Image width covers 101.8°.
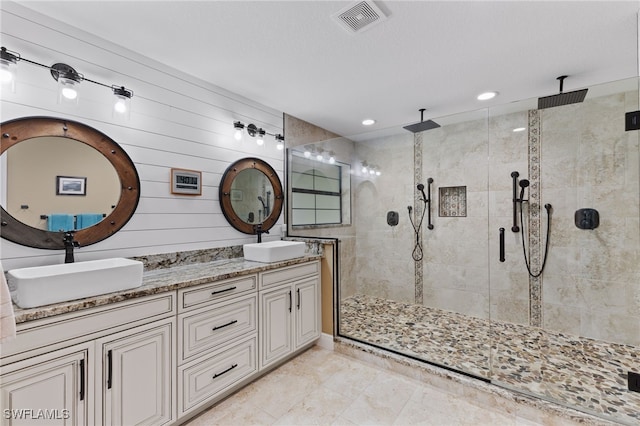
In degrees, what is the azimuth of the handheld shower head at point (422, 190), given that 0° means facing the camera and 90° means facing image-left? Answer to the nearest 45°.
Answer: approximately 0°

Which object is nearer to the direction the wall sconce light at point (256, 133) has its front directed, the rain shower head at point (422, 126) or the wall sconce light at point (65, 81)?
the rain shower head

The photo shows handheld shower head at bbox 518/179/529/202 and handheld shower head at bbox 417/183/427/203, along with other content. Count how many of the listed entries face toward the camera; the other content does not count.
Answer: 2

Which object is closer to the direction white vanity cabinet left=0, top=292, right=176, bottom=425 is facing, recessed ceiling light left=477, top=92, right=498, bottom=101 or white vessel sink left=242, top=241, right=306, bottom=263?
the recessed ceiling light

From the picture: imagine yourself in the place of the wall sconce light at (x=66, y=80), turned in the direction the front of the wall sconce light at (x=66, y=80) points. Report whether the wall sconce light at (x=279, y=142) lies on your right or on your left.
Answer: on your left

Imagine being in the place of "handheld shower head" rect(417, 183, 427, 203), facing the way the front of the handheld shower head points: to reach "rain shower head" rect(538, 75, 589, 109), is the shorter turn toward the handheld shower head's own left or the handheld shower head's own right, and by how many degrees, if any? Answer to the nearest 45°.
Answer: approximately 45° to the handheld shower head's own left

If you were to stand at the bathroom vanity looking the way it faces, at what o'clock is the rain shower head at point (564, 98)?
The rain shower head is roughly at 11 o'clock from the bathroom vanity.
